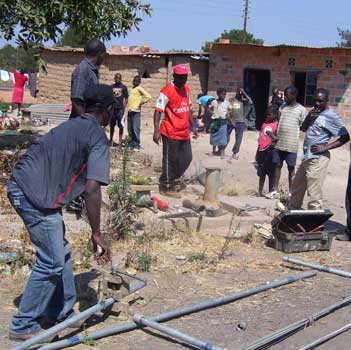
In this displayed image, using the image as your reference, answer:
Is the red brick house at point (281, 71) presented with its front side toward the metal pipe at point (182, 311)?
yes

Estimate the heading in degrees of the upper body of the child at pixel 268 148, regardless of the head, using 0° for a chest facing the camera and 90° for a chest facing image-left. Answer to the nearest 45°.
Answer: approximately 45°

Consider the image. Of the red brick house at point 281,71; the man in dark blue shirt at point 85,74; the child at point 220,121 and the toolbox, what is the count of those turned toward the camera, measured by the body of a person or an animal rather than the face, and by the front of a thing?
3

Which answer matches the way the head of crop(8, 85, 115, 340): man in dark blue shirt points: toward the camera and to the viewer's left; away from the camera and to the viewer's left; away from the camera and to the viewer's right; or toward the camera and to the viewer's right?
away from the camera and to the viewer's right

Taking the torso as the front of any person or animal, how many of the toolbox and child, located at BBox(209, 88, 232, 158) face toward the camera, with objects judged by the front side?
2

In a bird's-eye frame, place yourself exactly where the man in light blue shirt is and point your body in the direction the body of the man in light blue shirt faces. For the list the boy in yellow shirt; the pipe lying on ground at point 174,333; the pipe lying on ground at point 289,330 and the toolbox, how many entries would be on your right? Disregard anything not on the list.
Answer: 1

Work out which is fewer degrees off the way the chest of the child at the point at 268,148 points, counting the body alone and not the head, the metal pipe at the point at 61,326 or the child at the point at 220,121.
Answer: the metal pipe

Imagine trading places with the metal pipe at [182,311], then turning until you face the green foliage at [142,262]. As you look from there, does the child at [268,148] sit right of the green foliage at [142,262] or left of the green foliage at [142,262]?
right
